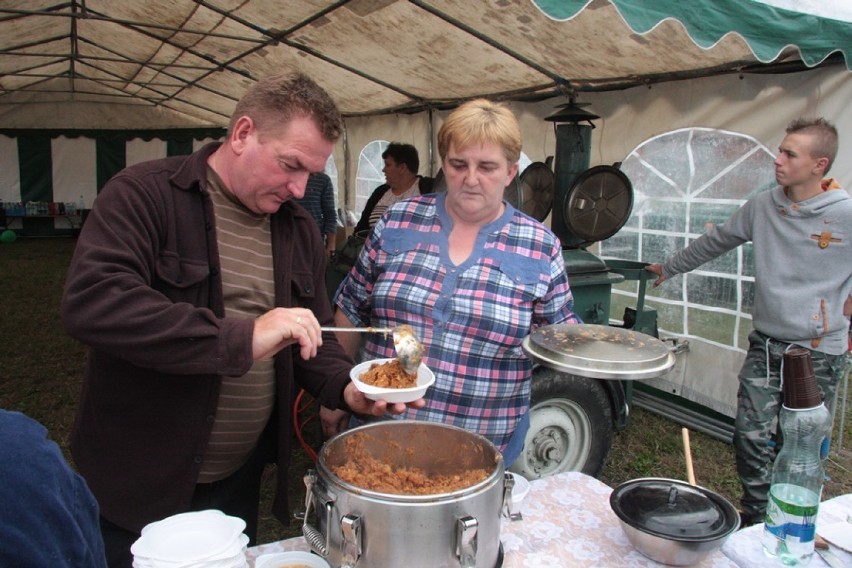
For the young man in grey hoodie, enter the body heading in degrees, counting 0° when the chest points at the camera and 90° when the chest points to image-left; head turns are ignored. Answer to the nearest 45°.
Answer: approximately 45°

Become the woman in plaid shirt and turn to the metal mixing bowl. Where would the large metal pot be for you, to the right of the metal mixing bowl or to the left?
right

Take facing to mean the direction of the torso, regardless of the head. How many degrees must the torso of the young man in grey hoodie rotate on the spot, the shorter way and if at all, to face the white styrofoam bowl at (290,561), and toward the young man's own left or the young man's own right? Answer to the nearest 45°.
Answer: approximately 45° to the young man's own left

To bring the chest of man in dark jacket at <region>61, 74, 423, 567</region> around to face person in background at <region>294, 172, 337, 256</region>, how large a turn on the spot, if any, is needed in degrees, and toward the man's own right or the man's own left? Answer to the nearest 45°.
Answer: approximately 135° to the man's own left
